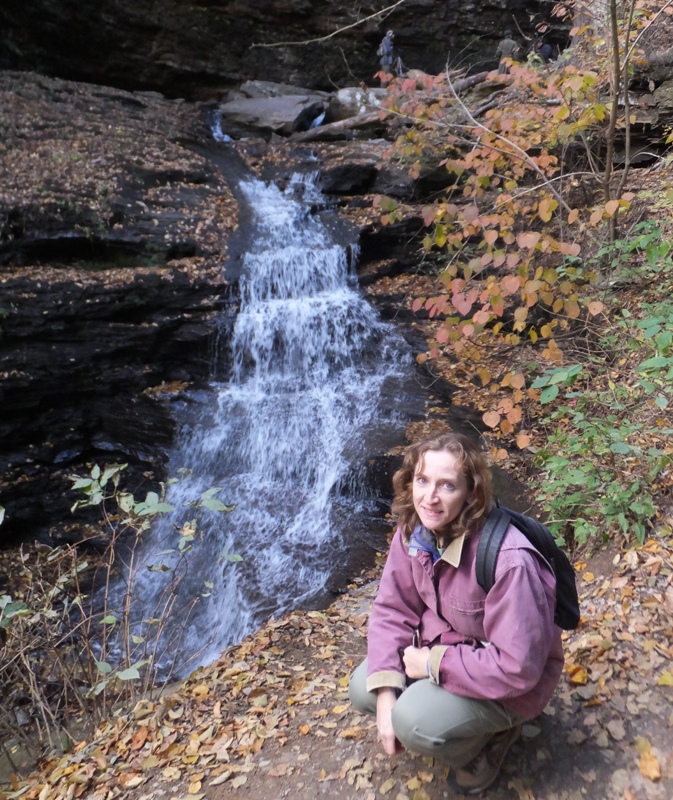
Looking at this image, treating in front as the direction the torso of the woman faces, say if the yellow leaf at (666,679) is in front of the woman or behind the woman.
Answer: behind

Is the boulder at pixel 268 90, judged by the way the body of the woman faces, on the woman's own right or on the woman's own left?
on the woman's own right

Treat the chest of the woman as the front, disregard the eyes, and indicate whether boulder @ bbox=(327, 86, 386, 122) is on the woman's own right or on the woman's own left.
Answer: on the woman's own right

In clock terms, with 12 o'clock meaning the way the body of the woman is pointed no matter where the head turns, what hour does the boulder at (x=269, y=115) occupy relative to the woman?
The boulder is roughly at 4 o'clock from the woman.

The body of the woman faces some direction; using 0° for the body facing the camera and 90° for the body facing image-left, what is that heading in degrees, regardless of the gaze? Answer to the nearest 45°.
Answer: approximately 45°
